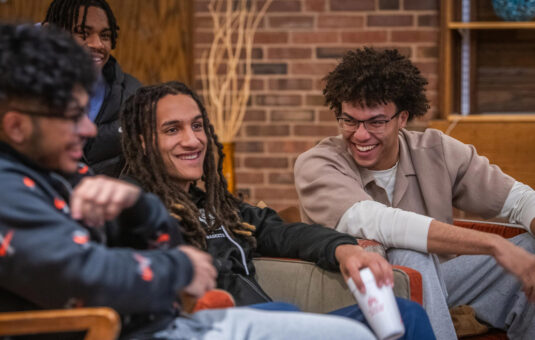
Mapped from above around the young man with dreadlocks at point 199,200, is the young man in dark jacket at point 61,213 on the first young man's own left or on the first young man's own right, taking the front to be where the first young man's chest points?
on the first young man's own right

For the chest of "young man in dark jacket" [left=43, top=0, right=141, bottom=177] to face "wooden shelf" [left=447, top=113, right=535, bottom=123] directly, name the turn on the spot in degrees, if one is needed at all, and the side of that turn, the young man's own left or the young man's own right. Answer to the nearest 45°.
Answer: approximately 45° to the young man's own left

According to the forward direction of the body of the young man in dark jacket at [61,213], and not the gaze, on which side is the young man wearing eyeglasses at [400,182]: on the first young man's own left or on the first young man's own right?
on the first young man's own left

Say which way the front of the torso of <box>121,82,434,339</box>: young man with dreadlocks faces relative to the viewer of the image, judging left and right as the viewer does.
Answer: facing the viewer and to the right of the viewer

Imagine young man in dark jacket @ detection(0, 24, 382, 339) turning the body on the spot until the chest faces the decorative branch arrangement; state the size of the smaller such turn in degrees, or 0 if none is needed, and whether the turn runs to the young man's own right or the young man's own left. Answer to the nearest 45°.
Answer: approximately 90° to the young man's own left

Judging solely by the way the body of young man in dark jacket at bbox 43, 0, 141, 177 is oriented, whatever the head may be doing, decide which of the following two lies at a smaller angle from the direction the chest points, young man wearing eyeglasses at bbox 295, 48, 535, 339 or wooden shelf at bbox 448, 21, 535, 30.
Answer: the young man wearing eyeglasses

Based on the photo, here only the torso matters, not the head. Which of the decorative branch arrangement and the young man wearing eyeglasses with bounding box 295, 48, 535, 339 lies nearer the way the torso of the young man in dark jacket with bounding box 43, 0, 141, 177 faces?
the young man wearing eyeglasses

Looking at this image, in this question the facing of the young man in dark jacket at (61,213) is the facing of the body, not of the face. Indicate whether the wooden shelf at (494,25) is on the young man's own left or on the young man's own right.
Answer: on the young man's own left

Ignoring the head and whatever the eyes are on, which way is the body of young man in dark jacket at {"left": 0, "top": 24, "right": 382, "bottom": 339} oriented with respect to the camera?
to the viewer's right

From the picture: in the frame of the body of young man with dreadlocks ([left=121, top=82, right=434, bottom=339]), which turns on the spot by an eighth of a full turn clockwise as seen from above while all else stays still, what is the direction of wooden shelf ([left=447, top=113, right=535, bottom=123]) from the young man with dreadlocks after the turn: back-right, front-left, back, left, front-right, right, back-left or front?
back-left

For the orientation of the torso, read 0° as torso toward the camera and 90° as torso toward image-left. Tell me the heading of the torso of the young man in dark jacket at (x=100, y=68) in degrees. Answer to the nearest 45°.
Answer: approximately 315°
